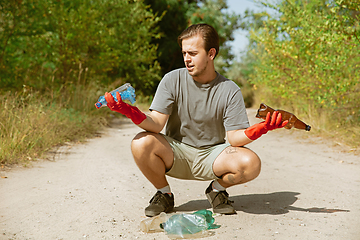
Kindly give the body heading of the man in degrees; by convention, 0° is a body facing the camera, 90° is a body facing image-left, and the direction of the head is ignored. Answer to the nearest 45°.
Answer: approximately 0°
